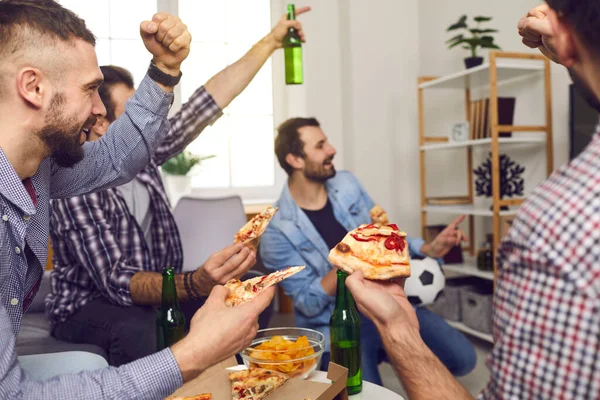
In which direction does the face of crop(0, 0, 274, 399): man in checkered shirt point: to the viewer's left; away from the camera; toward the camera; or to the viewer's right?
to the viewer's right

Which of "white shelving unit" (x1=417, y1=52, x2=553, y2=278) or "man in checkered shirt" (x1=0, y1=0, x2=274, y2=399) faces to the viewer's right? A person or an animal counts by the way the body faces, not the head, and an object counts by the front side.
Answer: the man in checkered shirt

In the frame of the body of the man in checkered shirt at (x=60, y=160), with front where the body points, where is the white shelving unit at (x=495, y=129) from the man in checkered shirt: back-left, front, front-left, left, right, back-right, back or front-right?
front-left

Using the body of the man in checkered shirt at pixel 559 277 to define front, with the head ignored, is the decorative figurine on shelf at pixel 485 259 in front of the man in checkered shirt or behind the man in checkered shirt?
in front

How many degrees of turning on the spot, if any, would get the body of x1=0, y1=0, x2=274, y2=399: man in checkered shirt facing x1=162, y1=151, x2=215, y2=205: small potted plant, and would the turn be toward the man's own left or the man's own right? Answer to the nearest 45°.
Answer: approximately 90° to the man's own left

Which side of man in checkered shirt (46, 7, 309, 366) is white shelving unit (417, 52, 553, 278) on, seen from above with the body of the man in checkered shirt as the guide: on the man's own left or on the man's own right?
on the man's own left

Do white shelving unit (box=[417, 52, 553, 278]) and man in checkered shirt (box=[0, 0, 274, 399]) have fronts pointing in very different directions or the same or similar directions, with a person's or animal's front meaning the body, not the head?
very different directions

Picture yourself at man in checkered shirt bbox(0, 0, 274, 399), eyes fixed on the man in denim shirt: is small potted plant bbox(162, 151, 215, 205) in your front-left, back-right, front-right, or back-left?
front-left

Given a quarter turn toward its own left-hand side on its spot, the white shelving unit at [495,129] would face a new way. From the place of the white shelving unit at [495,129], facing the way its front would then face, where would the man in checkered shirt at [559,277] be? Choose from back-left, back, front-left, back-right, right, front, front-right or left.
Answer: front-right

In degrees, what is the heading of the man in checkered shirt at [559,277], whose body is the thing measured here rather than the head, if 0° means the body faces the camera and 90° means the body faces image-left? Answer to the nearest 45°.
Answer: approximately 135°

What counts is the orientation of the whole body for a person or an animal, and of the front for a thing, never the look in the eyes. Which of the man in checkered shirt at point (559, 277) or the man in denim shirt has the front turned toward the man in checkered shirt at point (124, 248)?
the man in checkered shirt at point (559, 277)

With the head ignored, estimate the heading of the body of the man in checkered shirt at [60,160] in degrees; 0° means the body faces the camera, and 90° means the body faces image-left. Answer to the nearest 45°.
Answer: approximately 270°

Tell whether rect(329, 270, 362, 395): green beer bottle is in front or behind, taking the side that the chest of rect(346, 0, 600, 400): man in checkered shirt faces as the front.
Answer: in front
